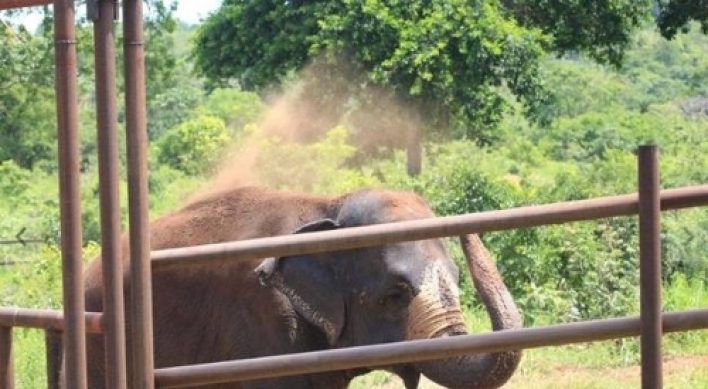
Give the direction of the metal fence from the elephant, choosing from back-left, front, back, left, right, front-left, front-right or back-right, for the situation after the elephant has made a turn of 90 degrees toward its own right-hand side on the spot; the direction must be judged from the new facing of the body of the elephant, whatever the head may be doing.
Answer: front

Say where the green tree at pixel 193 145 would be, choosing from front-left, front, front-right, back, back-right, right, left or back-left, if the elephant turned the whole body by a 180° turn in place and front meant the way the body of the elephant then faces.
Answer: right

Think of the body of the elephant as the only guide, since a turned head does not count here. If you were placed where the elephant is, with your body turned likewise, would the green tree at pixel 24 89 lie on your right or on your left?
on your left

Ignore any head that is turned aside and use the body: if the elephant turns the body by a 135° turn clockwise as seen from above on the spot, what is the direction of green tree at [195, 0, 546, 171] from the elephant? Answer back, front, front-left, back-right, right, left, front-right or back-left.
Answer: back-right

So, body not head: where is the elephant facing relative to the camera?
to the viewer's right

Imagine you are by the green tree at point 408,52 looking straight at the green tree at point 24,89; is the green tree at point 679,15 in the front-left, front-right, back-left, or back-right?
back-right
